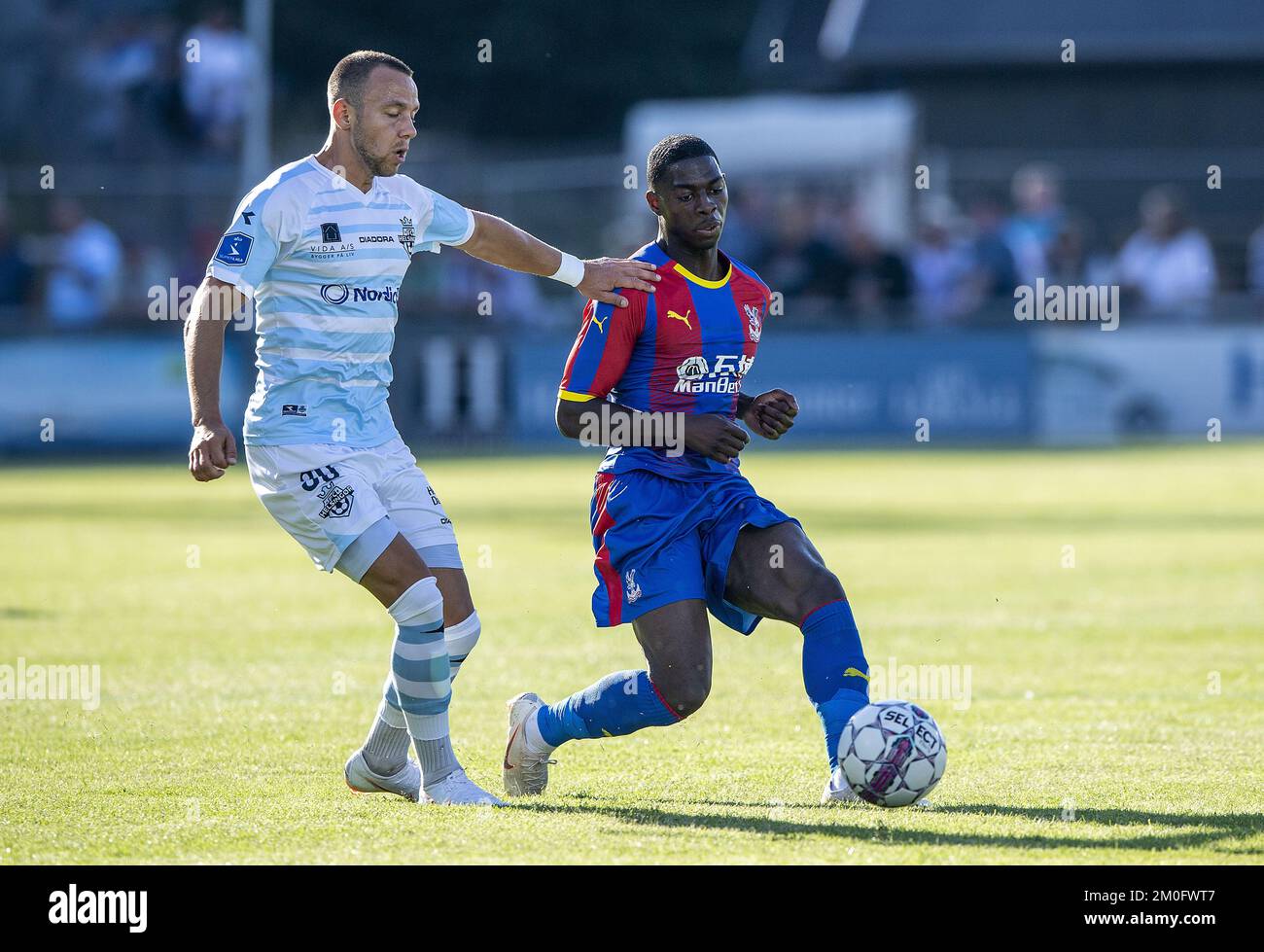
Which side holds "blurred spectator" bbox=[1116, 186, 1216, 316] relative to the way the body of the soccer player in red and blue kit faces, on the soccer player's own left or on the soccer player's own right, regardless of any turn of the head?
on the soccer player's own left

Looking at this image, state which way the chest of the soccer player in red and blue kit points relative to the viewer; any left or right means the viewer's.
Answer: facing the viewer and to the right of the viewer

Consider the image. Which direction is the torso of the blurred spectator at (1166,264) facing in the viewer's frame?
toward the camera

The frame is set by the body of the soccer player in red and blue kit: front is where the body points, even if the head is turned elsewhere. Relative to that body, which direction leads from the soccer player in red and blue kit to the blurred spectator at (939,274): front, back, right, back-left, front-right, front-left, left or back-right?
back-left

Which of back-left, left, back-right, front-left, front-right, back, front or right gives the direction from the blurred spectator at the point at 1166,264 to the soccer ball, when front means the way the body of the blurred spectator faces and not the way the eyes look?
front

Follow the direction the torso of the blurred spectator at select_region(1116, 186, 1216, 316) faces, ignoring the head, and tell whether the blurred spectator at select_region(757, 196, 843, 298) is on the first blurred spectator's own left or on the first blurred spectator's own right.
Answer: on the first blurred spectator's own right

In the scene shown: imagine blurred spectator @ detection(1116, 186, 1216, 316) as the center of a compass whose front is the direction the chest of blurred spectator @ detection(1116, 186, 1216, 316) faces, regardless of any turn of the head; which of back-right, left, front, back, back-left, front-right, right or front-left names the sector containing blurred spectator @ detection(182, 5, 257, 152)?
right

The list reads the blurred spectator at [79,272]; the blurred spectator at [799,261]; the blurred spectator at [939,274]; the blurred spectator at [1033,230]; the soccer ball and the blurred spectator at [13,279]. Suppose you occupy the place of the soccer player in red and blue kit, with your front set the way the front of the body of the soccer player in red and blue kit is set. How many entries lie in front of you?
1

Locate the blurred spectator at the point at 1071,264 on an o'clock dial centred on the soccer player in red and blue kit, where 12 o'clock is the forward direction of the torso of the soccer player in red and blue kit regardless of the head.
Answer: The blurred spectator is roughly at 8 o'clock from the soccer player in red and blue kit.

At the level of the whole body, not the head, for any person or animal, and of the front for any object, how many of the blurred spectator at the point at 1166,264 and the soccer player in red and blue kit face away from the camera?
0

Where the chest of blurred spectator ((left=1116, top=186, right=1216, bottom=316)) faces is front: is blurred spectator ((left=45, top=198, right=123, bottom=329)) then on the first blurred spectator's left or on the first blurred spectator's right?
on the first blurred spectator's right

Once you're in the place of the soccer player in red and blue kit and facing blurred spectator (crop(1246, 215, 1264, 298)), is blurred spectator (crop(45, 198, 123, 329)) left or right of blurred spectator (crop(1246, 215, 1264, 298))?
left

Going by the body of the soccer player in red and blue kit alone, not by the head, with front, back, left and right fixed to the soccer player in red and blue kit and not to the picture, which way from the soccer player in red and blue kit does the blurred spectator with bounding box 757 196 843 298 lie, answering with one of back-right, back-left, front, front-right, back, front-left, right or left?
back-left
